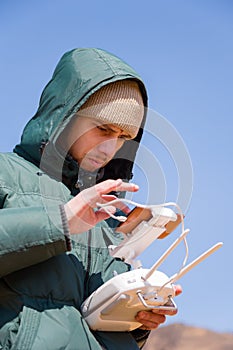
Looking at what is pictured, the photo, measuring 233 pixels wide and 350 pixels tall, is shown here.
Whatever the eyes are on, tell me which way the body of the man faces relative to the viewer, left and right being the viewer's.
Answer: facing the viewer and to the right of the viewer

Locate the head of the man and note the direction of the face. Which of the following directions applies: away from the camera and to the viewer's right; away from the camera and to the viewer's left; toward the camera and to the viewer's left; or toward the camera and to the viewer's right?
toward the camera and to the viewer's right
